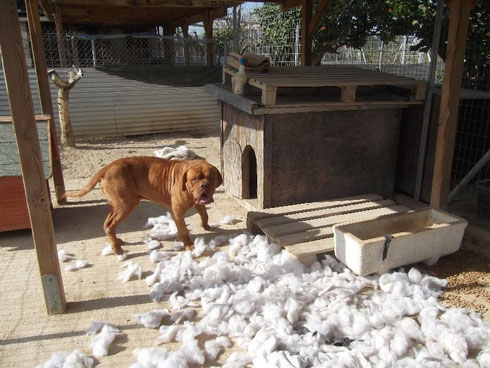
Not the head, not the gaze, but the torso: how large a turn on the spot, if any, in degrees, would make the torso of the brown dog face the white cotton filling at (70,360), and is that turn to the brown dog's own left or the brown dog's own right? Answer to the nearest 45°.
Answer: approximately 90° to the brown dog's own right

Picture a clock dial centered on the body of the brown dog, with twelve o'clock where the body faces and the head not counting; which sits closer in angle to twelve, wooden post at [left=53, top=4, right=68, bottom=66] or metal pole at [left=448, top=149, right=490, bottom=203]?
the metal pole

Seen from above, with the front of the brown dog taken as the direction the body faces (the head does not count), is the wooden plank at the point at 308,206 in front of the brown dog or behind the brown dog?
in front

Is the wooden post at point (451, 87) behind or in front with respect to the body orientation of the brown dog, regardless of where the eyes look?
in front

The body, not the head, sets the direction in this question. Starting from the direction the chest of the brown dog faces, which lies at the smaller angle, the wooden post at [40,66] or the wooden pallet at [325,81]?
the wooden pallet

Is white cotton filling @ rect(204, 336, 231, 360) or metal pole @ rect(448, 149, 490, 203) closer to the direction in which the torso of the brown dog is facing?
the metal pole

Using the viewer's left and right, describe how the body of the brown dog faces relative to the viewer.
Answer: facing to the right of the viewer

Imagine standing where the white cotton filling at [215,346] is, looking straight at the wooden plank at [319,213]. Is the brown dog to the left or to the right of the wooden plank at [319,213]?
left

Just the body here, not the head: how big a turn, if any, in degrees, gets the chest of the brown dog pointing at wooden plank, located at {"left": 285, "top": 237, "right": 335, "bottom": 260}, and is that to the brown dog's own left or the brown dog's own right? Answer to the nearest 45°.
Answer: approximately 45° to the brown dog's own right

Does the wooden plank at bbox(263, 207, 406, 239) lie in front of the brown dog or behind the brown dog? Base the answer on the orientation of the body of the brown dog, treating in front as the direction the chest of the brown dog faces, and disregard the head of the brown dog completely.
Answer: in front

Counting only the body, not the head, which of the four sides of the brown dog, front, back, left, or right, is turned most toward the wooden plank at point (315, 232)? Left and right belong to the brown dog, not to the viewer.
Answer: front

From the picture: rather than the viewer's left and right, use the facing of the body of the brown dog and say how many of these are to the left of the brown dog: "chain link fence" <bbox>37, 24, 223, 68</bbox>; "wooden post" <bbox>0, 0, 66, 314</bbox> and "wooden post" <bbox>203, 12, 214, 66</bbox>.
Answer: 2

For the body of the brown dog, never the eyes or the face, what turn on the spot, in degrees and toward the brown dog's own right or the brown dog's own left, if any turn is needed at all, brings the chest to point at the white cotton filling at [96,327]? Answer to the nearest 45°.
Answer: approximately 90° to the brown dog's own right

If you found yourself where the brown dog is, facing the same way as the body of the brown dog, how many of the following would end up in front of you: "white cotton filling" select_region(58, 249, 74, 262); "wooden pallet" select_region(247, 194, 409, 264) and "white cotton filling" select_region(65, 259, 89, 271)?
1

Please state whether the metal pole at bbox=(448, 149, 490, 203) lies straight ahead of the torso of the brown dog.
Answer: yes
